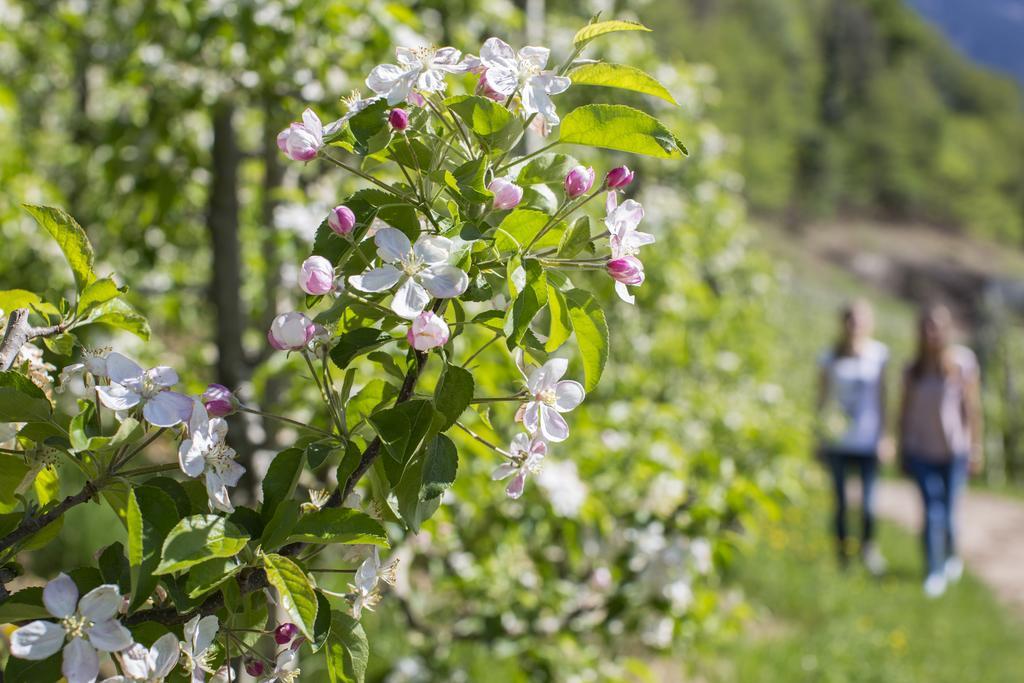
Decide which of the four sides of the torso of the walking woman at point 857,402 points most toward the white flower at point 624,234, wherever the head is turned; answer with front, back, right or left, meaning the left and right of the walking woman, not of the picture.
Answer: front

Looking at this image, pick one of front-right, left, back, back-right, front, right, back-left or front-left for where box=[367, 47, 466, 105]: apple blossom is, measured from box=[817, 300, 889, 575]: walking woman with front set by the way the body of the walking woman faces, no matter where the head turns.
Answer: front

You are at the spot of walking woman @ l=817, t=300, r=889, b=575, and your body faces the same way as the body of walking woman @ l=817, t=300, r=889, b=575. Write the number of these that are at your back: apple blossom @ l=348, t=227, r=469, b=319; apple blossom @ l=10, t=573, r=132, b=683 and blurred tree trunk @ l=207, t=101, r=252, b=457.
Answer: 0

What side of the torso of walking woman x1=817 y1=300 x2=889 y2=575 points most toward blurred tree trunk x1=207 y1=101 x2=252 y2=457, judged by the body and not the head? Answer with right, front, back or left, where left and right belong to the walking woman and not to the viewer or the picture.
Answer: front

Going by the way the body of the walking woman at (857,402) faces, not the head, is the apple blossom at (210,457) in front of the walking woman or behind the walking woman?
in front

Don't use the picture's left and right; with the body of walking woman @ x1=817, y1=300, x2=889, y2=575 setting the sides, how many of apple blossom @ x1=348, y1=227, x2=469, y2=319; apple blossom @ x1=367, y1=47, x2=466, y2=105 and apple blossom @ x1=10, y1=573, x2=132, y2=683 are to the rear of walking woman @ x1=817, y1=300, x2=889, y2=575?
0

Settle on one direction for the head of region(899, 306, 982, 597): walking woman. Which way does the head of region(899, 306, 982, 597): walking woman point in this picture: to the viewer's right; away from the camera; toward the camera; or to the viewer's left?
toward the camera

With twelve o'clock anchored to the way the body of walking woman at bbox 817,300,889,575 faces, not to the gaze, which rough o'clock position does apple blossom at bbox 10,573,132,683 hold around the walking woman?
The apple blossom is roughly at 12 o'clock from the walking woman.

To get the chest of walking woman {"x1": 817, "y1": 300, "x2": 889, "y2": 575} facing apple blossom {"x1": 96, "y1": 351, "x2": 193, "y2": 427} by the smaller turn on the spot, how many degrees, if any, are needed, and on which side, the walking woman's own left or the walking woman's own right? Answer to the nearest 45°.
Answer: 0° — they already face it

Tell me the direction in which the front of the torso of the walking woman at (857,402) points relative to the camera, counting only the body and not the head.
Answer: toward the camera
